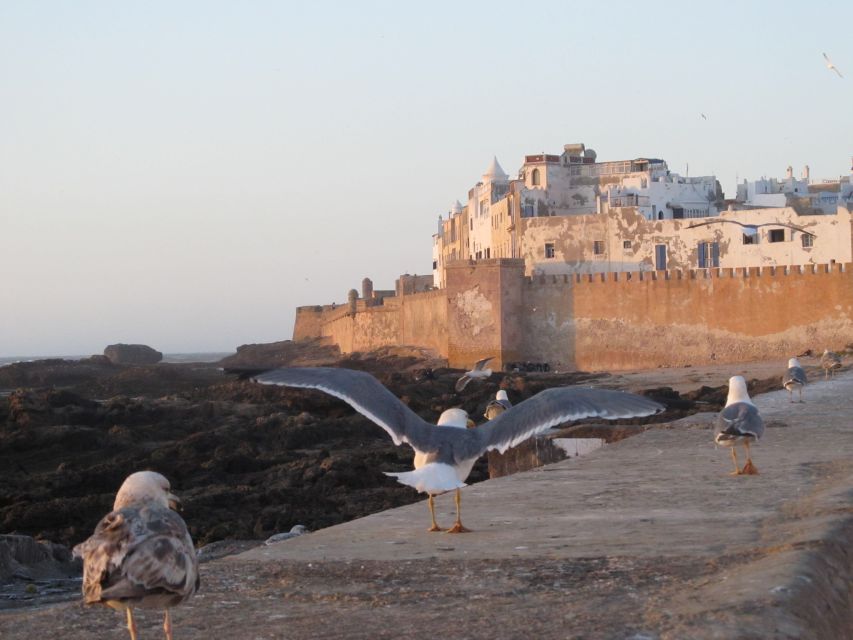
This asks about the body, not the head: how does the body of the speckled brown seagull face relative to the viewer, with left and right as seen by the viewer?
facing away from the viewer and to the right of the viewer

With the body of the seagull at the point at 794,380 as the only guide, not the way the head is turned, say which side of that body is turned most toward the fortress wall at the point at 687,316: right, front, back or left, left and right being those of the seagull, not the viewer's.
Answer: front

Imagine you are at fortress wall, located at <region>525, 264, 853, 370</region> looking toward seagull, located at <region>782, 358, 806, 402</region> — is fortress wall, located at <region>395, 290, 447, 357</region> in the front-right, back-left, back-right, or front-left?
back-right

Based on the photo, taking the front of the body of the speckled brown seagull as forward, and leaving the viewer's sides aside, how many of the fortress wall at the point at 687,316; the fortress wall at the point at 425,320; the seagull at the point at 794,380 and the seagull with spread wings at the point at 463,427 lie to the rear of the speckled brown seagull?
0

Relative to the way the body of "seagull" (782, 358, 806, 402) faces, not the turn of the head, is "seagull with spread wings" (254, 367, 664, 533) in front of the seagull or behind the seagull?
behind

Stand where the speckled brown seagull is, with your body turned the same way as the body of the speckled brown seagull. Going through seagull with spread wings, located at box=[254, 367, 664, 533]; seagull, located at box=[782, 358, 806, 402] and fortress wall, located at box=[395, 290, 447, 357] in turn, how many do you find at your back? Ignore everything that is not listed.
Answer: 0

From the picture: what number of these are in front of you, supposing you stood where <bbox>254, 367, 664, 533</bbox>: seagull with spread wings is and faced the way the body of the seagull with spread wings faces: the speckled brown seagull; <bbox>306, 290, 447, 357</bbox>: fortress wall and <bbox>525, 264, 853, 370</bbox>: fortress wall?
2

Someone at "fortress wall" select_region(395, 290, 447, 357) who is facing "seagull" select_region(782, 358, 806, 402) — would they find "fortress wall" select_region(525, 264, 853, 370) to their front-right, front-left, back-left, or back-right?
front-left

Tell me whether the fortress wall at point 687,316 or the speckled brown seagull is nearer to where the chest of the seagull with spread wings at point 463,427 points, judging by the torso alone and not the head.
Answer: the fortress wall

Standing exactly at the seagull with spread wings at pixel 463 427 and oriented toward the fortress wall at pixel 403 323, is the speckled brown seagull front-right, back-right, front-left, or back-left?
back-left

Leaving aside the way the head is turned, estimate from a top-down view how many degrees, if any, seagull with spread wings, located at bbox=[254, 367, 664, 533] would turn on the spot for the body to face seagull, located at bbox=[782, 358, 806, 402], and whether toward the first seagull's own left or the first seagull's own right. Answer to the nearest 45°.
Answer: approximately 45° to the first seagull's own right

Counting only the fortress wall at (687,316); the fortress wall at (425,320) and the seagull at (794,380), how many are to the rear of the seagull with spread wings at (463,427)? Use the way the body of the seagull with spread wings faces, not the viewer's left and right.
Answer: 0

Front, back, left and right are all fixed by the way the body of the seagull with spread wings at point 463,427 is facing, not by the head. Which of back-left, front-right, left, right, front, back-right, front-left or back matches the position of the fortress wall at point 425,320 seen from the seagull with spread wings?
front

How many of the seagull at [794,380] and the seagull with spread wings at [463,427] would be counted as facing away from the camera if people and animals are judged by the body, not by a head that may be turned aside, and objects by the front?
2

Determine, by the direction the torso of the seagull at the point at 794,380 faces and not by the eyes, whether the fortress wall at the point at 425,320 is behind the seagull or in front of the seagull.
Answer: in front

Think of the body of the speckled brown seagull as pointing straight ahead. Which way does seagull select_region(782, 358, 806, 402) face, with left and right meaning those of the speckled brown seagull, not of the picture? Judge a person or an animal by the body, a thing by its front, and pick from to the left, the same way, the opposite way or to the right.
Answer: the same way

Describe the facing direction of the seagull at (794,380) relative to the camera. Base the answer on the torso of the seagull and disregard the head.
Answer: away from the camera

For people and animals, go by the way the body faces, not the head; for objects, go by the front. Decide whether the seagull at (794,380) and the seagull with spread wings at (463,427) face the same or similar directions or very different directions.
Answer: same or similar directions

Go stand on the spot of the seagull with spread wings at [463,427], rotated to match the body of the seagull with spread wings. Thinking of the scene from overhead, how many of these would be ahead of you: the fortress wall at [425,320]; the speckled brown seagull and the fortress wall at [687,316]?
2

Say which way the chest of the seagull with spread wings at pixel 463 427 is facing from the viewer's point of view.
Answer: away from the camera
